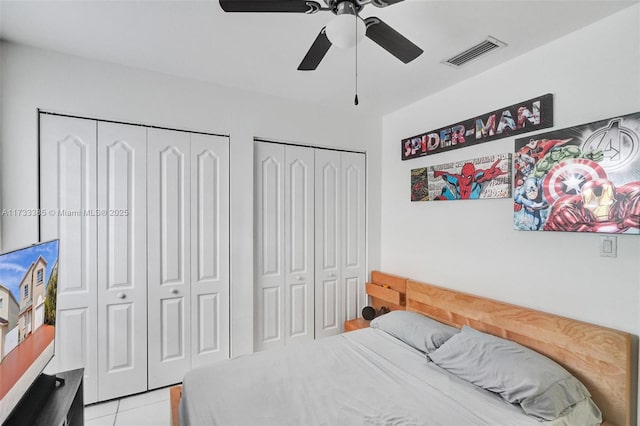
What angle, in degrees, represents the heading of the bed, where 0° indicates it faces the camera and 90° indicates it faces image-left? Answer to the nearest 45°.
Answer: approximately 45°

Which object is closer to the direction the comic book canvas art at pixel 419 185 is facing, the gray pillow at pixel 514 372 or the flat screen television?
the flat screen television

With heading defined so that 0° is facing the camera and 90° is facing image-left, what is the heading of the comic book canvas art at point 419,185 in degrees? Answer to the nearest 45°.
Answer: approximately 45°

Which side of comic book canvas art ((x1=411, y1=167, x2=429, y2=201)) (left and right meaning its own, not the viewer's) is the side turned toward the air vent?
left

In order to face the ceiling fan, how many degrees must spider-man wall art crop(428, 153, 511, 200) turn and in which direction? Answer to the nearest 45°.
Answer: approximately 45° to its left
